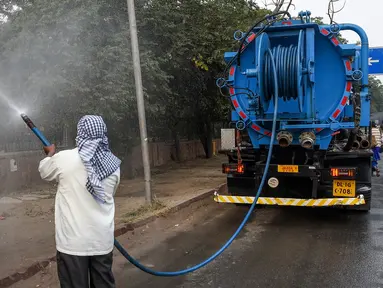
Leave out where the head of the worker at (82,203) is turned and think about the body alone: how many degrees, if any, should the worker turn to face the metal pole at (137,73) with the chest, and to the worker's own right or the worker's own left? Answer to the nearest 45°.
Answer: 0° — they already face it

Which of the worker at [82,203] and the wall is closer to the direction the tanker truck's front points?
the wall

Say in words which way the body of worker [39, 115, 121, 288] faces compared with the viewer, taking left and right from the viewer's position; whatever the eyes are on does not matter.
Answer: facing away from the viewer

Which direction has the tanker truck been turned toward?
away from the camera

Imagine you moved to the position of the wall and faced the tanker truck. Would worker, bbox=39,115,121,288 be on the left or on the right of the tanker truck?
right

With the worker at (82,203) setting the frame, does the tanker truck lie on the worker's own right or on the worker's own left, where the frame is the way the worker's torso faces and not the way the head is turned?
on the worker's own right

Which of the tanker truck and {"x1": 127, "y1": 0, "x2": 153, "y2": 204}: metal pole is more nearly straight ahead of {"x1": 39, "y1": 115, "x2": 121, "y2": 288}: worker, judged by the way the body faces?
the metal pole

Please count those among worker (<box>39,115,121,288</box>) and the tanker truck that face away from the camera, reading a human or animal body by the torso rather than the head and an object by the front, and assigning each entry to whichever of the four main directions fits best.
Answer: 2

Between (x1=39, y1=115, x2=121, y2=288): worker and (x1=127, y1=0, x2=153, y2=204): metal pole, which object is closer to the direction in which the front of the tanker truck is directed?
the metal pole

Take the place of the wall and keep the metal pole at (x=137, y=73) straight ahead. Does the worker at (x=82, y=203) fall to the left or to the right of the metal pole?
right

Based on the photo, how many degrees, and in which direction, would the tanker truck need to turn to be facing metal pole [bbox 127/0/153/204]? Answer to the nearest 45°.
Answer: approximately 90° to its left
